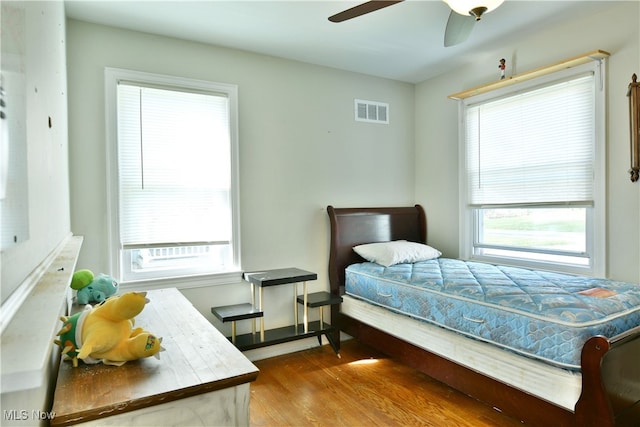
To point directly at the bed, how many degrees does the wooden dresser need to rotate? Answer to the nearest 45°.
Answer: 0° — it already faces it

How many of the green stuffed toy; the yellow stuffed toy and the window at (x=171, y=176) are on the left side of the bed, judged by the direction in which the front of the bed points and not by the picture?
0

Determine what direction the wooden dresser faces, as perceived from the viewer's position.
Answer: facing to the right of the viewer

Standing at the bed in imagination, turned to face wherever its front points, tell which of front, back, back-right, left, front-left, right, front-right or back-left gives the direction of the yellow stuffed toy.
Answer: right

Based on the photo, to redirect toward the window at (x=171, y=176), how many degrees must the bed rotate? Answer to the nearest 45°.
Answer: approximately 135° to its right

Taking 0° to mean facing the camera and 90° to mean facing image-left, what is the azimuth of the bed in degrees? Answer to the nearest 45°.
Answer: approximately 315°

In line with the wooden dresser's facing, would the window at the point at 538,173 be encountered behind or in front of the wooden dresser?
in front

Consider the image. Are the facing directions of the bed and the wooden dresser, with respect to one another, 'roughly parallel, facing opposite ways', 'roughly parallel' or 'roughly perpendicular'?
roughly perpendicular

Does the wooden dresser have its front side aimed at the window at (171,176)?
no

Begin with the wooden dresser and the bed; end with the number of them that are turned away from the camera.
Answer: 0

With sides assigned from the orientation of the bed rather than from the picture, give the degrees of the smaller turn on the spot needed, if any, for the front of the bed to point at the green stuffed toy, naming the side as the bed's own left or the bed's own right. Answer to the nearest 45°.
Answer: approximately 135° to the bed's own right
